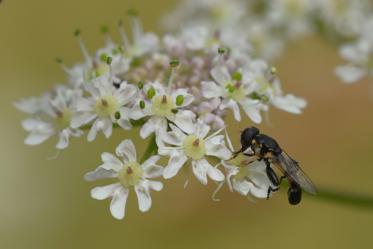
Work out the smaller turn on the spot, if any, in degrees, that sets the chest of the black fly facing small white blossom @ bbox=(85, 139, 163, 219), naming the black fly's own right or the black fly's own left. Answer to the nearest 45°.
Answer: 0° — it already faces it

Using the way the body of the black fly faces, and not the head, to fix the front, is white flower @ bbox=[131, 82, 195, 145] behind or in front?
in front

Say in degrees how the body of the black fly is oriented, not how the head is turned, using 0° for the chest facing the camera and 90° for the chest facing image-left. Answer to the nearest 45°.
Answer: approximately 90°
